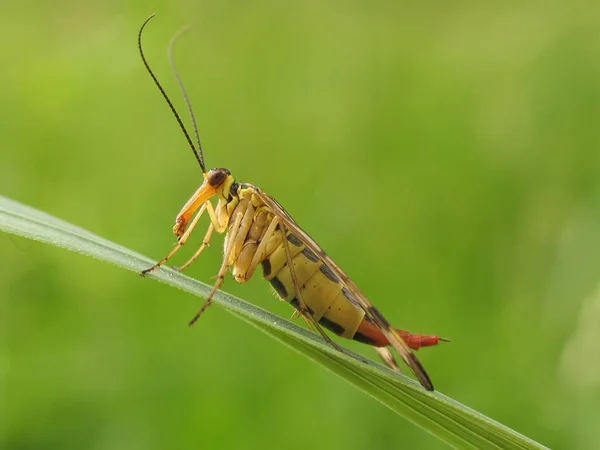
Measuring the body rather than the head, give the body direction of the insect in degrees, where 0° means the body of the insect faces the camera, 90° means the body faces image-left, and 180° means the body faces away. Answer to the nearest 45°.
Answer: approximately 90°
